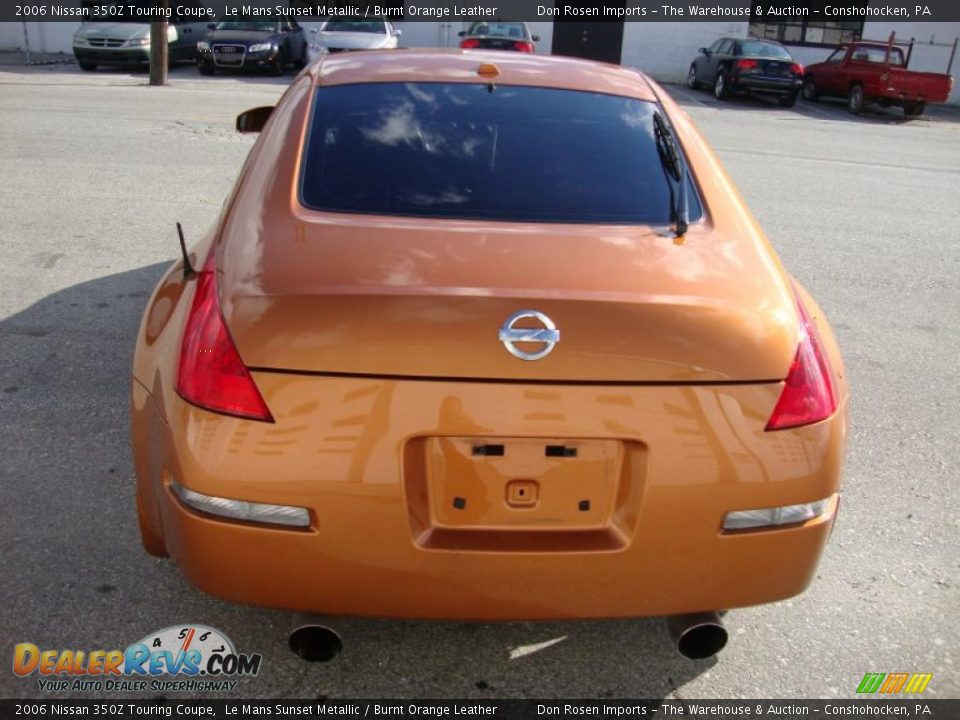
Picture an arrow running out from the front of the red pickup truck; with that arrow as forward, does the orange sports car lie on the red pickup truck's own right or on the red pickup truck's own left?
on the red pickup truck's own left

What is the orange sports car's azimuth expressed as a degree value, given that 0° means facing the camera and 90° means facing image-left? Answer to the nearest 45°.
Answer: approximately 180°

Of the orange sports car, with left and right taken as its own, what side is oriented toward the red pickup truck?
front
